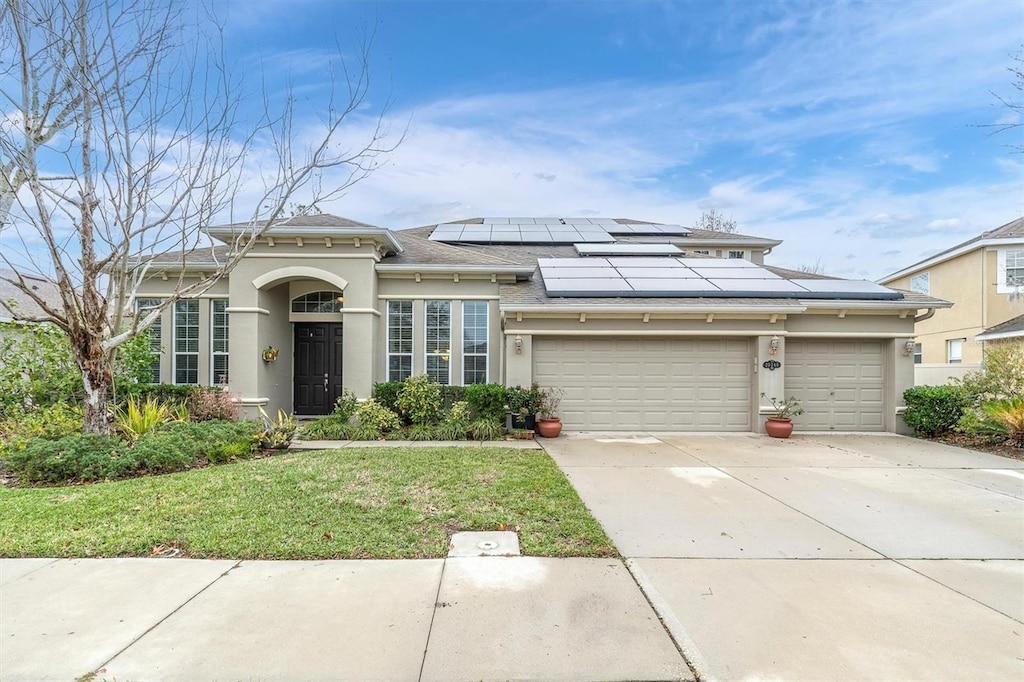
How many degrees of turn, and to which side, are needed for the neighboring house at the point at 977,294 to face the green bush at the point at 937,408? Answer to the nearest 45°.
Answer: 0° — it already faces it

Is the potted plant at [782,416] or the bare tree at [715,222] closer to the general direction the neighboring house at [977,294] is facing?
the potted plant

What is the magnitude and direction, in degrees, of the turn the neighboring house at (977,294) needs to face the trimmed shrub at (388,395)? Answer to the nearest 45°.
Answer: approximately 45° to its right

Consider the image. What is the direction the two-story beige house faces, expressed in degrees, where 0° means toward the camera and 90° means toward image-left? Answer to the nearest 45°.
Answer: approximately 0°

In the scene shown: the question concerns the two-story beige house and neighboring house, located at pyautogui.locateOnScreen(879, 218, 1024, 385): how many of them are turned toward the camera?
2

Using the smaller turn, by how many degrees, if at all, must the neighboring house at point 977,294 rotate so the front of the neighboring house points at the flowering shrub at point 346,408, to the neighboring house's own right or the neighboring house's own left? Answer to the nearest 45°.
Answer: approximately 45° to the neighboring house's own right

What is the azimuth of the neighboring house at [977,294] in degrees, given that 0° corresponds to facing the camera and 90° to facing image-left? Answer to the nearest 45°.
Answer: approximately 0°
